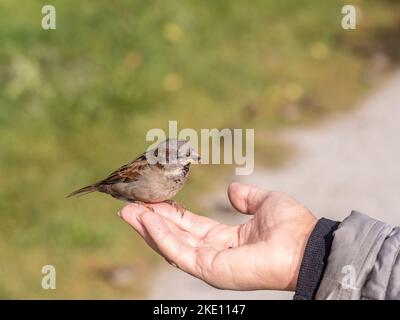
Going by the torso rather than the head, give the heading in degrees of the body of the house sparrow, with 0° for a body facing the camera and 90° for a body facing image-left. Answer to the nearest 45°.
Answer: approximately 270°
